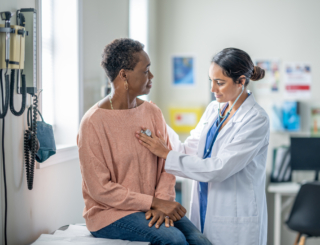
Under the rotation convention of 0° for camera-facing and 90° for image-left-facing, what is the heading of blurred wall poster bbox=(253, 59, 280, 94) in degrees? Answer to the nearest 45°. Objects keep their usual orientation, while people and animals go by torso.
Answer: approximately 0°

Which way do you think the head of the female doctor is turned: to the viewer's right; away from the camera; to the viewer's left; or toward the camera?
to the viewer's left

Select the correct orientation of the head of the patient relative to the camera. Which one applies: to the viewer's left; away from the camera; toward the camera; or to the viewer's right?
to the viewer's right

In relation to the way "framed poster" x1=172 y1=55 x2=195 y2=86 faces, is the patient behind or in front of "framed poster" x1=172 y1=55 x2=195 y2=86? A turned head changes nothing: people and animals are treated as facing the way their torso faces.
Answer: in front

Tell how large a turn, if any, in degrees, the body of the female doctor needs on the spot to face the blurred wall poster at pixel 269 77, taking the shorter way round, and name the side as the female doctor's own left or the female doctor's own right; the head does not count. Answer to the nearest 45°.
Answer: approximately 135° to the female doctor's own right

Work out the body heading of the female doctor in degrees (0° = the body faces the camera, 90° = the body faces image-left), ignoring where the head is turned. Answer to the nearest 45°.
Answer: approximately 45°

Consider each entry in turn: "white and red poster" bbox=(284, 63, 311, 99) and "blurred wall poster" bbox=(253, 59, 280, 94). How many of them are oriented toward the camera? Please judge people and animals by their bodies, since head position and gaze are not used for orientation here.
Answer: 2

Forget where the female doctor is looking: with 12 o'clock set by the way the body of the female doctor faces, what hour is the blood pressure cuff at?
The blood pressure cuff is roughly at 1 o'clock from the female doctor.
